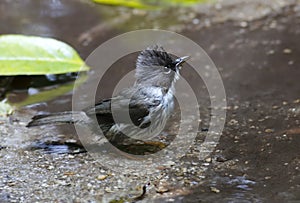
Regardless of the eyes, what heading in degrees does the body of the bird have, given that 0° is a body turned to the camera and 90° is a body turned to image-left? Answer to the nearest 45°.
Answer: approximately 270°

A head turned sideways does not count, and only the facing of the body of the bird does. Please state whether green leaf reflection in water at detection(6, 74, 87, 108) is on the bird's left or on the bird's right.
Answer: on the bird's left

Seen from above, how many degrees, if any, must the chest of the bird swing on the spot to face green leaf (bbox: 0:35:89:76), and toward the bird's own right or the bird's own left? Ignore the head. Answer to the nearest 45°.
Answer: approximately 135° to the bird's own left

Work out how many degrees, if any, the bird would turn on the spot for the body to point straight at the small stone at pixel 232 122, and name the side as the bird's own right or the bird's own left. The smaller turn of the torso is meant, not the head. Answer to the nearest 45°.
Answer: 0° — it already faces it

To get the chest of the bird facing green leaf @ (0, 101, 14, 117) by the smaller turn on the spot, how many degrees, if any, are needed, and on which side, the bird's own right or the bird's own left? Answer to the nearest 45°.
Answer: approximately 135° to the bird's own left
